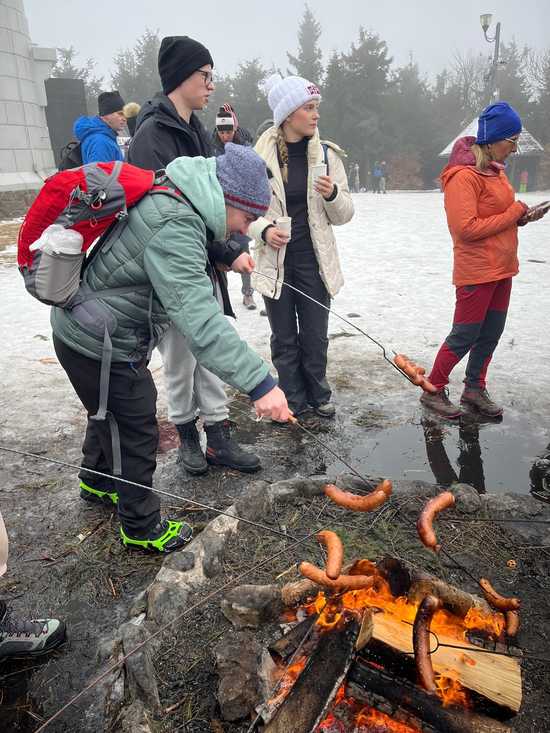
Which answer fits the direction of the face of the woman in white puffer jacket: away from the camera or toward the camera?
toward the camera

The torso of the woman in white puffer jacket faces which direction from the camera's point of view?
toward the camera

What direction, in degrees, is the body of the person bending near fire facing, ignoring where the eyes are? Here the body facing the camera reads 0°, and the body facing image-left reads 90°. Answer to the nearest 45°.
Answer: approximately 270°

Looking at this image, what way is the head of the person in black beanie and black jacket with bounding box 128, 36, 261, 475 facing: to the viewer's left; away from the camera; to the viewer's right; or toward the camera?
to the viewer's right

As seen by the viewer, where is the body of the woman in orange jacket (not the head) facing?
to the viewer's right

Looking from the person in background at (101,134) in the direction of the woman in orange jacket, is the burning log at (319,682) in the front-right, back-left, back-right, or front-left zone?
front-right

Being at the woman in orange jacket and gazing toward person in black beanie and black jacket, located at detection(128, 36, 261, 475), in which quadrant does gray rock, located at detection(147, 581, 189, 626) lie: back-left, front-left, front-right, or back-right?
front-left
